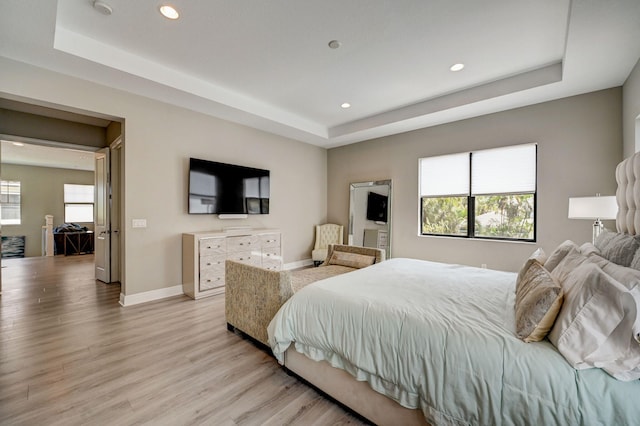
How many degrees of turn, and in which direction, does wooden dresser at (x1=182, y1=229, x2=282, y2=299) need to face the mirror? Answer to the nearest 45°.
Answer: approximately 45° to its left

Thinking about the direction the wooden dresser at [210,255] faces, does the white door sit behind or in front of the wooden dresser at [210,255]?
behind

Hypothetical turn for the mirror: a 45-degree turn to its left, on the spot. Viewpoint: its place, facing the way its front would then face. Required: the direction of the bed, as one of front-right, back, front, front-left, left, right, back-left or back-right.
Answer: front

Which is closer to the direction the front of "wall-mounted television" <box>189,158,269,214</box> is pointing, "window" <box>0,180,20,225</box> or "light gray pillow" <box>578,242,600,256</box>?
the light gray pillow

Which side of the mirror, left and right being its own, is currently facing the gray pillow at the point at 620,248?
left

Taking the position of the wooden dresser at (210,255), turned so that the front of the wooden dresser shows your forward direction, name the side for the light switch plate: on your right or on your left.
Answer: on your right

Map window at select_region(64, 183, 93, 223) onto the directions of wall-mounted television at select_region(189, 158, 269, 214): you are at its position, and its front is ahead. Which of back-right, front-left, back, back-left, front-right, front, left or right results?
back

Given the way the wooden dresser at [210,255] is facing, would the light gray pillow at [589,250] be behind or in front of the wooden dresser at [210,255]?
in front

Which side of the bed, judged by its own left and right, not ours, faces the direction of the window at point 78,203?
front

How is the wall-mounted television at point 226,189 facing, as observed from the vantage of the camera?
facing the viewer and to the right of the viewer

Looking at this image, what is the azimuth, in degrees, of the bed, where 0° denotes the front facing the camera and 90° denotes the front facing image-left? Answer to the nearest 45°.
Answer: approximately 90°

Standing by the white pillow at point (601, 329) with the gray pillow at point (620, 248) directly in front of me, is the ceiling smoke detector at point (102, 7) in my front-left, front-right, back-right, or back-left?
back-left

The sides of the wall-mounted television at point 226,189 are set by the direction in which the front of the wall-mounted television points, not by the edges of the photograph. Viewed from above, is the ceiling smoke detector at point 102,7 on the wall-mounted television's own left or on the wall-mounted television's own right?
on the wall-mounted television's own right

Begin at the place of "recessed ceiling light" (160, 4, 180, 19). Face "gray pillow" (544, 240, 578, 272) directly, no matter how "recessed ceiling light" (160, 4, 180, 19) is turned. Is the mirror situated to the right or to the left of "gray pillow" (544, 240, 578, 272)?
left

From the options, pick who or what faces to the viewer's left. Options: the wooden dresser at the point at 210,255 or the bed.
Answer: the bed

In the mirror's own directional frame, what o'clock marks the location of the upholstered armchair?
The upholstered armchair is roughly at 2 o'clock from the mirror.

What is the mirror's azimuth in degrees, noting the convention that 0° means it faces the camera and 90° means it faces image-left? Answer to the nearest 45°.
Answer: approximately 45°

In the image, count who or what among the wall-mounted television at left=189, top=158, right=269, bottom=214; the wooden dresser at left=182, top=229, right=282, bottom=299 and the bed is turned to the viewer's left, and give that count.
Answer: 1
